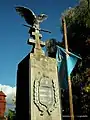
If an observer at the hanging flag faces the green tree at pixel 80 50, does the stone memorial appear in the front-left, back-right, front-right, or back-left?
back-left

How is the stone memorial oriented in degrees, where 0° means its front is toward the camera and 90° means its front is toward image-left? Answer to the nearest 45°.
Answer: approximately 315°

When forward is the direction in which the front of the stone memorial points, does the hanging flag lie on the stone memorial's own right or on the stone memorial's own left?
on the stone memorial's own left
